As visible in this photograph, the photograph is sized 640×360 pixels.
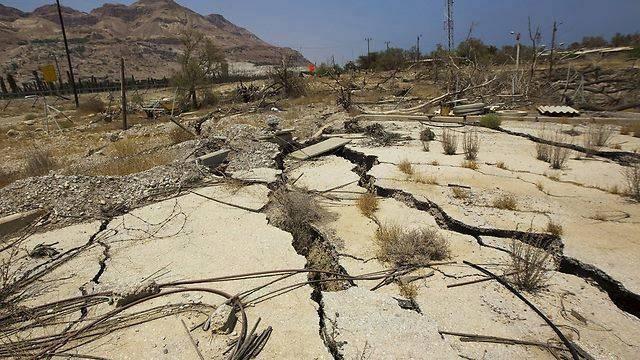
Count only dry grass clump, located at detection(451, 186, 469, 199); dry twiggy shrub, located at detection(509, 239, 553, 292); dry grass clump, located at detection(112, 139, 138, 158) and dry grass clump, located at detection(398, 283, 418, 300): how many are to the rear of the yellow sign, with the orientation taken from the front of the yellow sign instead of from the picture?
0

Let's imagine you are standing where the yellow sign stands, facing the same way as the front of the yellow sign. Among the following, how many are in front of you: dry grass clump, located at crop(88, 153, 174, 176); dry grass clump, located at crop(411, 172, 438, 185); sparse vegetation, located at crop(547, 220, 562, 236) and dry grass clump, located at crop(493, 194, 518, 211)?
4

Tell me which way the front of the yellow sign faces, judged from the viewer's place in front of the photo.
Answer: facing the viewer

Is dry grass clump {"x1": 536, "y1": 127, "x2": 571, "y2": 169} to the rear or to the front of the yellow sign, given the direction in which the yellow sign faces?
to the front

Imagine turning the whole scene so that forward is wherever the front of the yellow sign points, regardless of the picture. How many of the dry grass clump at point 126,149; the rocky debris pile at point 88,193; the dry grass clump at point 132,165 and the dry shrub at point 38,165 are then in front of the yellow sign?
4

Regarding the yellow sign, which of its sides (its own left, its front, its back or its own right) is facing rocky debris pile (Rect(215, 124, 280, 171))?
front

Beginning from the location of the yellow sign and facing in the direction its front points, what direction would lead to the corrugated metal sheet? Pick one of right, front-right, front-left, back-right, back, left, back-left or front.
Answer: front-left

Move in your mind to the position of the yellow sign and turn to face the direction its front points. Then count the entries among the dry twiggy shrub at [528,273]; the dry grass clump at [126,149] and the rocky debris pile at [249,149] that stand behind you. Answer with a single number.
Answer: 0

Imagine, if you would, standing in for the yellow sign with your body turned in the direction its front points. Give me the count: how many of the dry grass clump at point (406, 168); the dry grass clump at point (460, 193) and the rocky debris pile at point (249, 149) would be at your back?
0

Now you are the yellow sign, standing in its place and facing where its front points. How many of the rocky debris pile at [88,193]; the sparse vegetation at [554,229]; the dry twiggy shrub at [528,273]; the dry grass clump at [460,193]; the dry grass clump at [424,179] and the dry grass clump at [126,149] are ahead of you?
6

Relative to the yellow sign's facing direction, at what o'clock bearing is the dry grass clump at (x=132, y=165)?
The dry grass clump is roughly at 12 o'clock from the yellow sign.

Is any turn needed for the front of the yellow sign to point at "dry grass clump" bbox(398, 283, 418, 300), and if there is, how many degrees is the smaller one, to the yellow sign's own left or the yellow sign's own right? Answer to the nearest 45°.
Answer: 0° — it already faces it

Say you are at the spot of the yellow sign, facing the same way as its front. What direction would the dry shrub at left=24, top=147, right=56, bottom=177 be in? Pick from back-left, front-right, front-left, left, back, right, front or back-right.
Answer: front

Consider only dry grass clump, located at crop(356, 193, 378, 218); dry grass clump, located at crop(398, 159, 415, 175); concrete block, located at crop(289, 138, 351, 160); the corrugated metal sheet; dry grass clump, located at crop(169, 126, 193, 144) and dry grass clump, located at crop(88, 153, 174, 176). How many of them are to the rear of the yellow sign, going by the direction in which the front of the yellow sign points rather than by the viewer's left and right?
0

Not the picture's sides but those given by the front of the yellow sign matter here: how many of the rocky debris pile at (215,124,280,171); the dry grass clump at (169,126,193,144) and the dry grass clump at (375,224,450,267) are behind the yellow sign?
0

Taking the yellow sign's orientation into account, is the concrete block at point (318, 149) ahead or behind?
ahead

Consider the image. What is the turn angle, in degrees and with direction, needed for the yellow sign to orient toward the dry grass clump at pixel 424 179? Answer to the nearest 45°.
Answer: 0° — it already faces it

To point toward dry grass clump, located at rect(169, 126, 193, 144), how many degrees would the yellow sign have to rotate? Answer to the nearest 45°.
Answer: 0° — it already faces it
